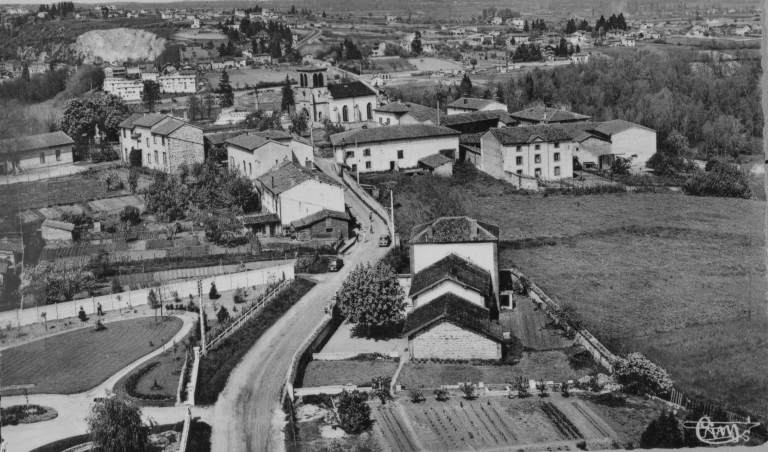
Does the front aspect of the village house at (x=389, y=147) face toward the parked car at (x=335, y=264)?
yes

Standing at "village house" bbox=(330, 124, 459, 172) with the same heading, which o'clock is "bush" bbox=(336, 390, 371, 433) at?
The bush is roughly at 12 o'clock from the village house.

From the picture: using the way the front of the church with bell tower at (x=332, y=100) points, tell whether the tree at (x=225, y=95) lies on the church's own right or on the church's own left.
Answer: on the church's own right

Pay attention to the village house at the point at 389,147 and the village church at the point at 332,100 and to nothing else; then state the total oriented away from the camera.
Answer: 0

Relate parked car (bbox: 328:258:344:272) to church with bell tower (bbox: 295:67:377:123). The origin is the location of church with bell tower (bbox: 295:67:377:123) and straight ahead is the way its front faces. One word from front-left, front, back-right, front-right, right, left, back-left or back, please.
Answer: front-left

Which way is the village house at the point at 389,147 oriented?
toward the camera

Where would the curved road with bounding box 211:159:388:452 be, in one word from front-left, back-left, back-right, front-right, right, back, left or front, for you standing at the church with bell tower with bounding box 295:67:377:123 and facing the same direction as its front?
front-left

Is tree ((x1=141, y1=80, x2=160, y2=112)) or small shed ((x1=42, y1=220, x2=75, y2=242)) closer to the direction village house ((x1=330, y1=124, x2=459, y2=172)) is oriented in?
the small shed

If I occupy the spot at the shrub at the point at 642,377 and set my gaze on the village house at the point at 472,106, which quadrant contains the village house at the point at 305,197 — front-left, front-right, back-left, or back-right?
front-left

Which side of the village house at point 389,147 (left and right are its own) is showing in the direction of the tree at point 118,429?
front

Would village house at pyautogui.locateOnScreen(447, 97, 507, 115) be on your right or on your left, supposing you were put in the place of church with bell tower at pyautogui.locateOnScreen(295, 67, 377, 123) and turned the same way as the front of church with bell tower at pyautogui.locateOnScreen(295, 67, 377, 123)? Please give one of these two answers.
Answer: on your left

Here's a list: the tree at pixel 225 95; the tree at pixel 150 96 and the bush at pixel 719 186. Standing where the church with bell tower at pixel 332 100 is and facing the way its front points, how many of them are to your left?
1

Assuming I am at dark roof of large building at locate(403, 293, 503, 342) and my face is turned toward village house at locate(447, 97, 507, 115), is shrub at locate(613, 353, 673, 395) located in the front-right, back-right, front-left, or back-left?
back-right

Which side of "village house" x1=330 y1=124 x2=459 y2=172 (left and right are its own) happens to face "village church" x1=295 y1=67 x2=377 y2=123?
back

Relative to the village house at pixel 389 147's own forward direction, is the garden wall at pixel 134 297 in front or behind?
in front

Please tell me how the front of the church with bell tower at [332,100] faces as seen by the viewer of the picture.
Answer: facing the viewer and to the left of the viewer
